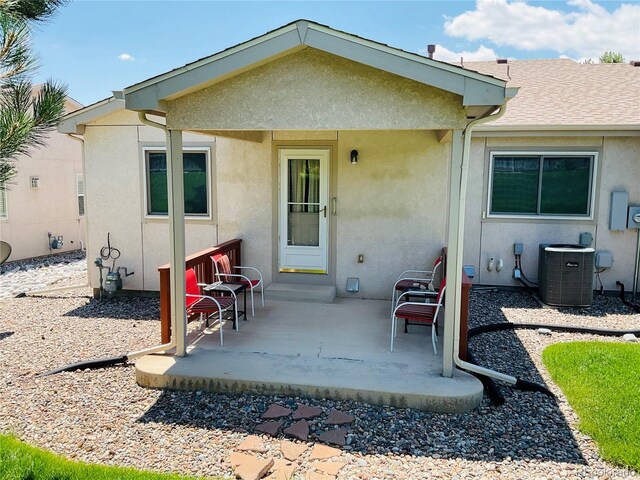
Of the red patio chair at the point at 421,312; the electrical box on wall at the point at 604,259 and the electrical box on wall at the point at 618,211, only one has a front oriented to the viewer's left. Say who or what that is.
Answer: the red patio chair

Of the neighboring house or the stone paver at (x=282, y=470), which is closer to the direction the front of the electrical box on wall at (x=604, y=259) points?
the stone paver

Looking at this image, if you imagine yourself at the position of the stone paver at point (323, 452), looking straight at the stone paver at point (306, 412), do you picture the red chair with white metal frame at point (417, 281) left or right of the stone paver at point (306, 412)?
right

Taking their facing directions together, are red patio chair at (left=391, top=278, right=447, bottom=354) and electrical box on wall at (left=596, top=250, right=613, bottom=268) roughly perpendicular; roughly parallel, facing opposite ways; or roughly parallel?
roughly perpendicular

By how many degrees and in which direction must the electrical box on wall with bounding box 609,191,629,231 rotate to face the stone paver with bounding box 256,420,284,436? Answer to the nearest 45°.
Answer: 0° — it already faces it

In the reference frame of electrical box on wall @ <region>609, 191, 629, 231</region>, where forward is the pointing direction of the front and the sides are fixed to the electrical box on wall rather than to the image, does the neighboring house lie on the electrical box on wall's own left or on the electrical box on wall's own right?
on the electrical box on wall's own right

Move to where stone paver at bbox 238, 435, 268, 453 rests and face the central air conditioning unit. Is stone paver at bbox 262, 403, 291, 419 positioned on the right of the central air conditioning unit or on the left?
left

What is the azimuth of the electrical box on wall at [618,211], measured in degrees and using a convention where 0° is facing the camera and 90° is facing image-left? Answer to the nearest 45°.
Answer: approximately 0°

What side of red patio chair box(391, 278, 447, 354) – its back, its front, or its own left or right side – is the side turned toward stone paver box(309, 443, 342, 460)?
left

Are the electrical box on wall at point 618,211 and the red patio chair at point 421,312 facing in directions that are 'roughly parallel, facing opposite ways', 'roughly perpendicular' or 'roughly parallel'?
roughly perpendicular

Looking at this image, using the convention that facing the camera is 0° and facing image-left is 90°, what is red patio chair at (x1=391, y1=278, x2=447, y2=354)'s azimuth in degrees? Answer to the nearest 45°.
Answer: approximately 90°
